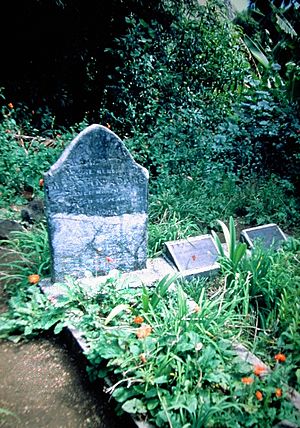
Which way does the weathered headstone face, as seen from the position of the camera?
facing the viewer

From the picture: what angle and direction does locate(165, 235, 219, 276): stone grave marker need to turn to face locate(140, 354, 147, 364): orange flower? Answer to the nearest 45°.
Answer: approximately 45° to its right

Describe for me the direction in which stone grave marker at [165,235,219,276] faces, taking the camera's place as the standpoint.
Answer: facing the viewer and to the right of the viewer

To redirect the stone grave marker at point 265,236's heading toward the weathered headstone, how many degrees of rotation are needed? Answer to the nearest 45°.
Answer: approximately 90° to its right

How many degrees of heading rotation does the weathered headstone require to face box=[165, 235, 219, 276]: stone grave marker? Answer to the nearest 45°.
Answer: approximately 90° to its left

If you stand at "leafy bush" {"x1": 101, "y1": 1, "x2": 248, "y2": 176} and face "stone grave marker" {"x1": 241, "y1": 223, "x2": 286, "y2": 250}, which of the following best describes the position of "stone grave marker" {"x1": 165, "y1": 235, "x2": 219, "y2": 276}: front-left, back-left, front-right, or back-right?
front-right

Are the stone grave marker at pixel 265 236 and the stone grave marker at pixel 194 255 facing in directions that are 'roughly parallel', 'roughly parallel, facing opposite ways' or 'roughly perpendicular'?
roughly parallel

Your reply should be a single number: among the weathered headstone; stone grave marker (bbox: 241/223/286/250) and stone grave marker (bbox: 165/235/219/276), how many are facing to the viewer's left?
0

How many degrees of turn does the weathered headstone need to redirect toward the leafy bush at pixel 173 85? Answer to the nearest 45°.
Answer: approximately 135° to its left
